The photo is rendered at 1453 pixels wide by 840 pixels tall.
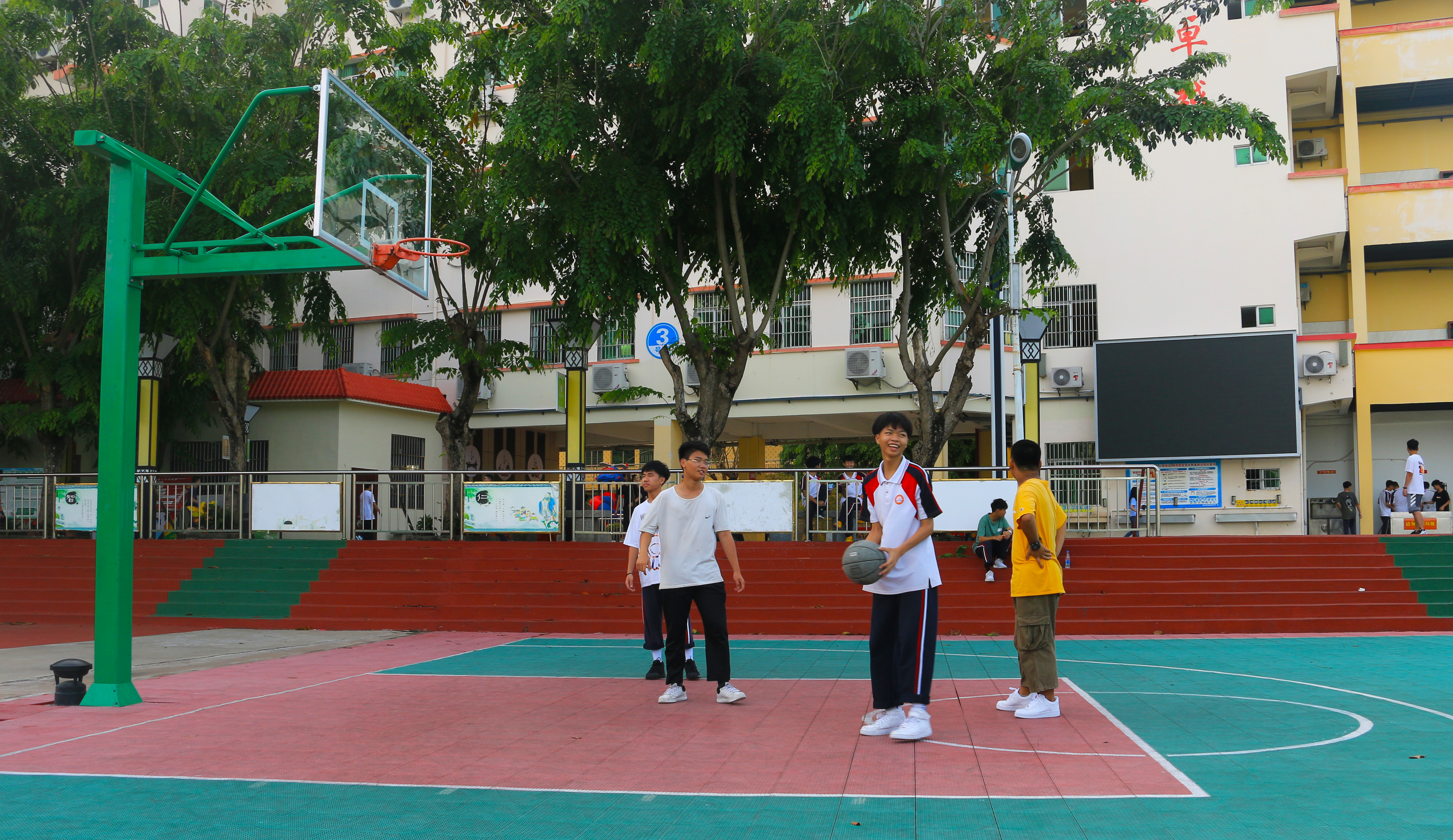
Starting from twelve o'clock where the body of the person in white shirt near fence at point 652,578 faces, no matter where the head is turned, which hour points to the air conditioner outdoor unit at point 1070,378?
The air conditioner outdoor unit is roughly at 7 o'clock from the person in white shirt near fence.

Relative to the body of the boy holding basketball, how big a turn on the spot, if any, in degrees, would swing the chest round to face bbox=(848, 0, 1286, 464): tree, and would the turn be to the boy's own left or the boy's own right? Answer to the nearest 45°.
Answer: approximately 135° to the boy's own right

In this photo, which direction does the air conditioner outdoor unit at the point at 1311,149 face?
toward the camera

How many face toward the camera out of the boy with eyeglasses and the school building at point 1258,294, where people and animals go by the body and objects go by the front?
2

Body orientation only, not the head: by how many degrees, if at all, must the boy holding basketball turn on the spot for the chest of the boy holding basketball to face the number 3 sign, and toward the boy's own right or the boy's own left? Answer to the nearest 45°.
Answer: approximately 135° to the boy's own right

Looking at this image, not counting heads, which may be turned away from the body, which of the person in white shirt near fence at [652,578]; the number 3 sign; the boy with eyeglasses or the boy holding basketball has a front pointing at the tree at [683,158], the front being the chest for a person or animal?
the number 3 sign

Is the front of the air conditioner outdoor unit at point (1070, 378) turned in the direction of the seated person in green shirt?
yes

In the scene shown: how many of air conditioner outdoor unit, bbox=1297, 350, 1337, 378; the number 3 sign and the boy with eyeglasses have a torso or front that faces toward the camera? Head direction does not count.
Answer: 3

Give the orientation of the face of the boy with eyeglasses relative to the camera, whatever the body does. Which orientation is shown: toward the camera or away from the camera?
toward the camera

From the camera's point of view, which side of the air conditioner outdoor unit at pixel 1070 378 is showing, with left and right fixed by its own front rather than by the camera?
front

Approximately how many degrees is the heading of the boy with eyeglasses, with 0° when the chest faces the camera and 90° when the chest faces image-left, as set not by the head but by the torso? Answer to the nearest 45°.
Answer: approximately 0°

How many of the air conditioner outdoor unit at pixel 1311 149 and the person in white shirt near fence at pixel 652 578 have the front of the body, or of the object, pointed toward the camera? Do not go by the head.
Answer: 2

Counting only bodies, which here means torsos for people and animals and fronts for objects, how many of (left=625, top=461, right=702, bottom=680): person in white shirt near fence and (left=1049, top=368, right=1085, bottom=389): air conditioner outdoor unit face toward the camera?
2

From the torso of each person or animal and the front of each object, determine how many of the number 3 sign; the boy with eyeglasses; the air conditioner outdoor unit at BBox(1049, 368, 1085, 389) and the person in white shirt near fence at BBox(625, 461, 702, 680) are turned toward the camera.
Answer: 4

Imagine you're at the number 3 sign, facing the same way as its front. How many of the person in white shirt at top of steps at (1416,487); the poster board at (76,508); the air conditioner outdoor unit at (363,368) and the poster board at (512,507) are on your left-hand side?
1

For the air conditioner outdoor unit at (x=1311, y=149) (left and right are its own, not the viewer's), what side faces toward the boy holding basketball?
front
